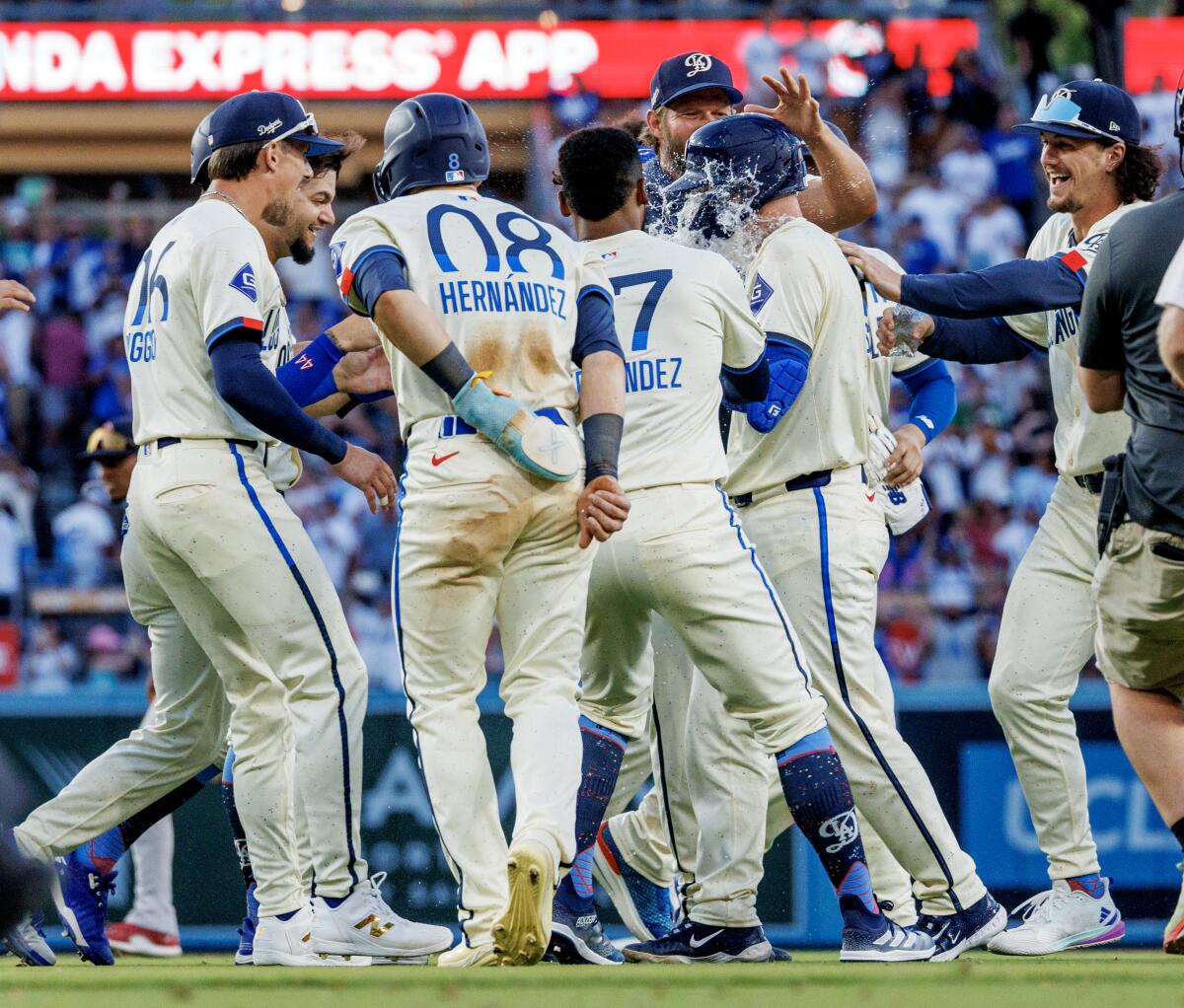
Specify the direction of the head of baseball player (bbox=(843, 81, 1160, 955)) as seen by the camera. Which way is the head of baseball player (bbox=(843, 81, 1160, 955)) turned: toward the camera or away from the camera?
toward the camera

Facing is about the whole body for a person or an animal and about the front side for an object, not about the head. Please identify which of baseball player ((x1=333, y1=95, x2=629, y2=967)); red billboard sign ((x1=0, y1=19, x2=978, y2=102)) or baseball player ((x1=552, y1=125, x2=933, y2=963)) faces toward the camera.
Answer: the red billboard sign

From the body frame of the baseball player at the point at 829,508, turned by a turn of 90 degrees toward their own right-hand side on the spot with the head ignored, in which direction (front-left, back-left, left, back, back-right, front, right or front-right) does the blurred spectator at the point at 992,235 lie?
front

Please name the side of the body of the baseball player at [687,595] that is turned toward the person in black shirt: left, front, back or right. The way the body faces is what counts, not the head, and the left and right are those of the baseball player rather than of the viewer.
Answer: right

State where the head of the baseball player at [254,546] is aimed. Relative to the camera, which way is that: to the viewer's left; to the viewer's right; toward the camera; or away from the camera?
to the viewer's right

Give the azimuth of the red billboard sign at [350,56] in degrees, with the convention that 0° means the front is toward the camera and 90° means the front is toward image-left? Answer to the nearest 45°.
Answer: approximately 0°

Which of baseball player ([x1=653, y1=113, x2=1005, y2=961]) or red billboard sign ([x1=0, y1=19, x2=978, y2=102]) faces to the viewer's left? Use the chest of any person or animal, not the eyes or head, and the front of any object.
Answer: the baseball player

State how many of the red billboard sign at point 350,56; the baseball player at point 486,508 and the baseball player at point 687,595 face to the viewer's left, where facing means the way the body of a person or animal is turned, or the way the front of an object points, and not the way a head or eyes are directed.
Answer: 0

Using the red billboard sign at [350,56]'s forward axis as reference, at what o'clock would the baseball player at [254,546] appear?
The baseball player is roughly at 12 o'clock from the red billboard sign.

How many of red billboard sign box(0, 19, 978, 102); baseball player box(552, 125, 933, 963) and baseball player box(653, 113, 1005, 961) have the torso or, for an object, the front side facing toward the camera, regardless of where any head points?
1

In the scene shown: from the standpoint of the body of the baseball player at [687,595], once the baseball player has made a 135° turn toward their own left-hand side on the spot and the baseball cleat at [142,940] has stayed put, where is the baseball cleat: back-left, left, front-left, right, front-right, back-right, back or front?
front-right

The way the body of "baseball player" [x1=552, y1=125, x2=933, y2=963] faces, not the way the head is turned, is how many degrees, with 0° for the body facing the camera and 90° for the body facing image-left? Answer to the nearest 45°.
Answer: approximately 225°

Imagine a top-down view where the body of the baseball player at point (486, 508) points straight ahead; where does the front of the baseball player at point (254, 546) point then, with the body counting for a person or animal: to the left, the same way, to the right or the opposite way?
to the right

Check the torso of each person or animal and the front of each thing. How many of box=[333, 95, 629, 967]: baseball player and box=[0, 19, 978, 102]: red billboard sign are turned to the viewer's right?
0

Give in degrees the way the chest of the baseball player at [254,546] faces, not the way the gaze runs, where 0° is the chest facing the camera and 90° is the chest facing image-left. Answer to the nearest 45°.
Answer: approximately 270°
